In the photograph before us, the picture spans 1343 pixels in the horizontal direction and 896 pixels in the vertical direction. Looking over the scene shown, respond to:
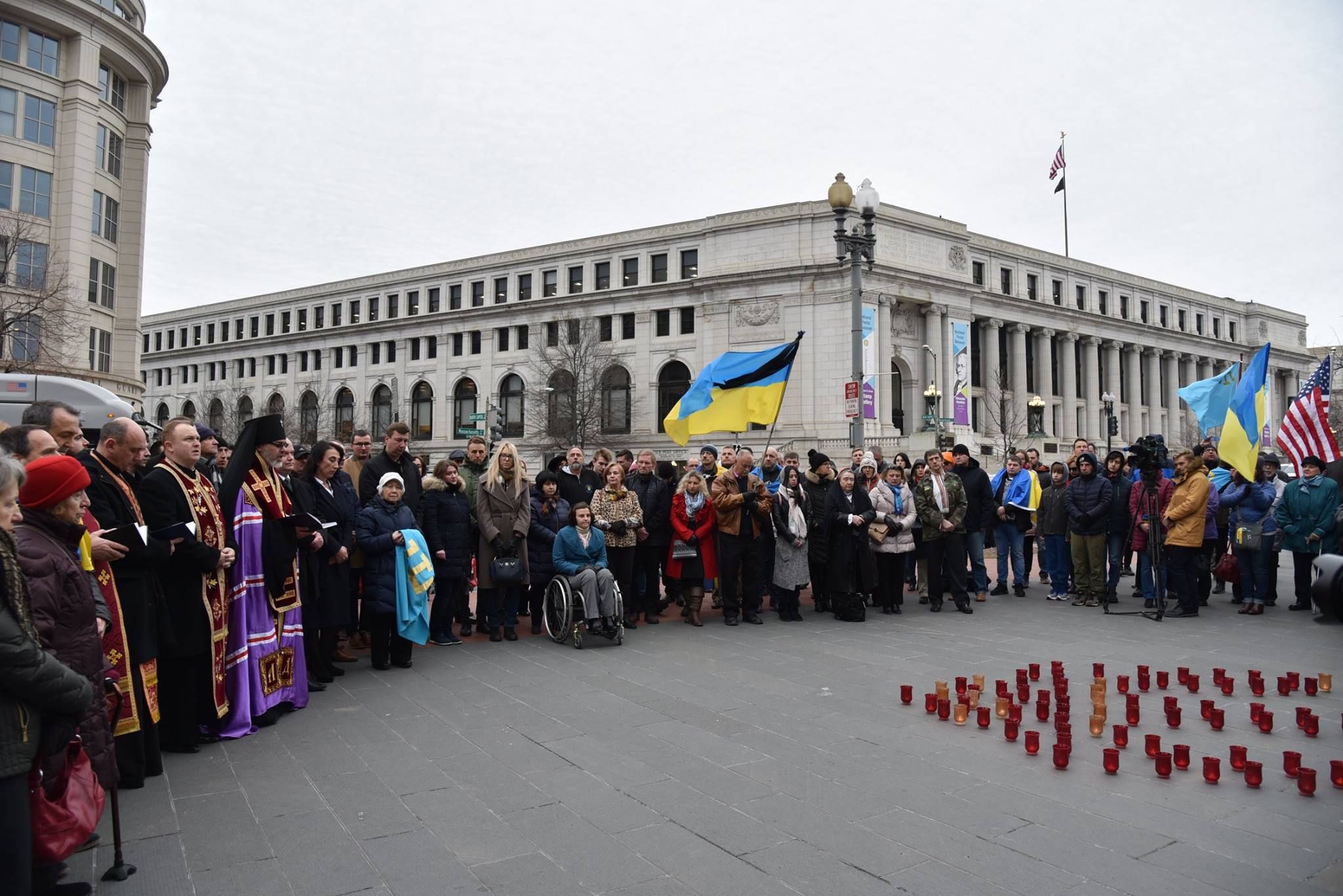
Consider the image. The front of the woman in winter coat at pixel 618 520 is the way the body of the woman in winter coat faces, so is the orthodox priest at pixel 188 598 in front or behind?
in front

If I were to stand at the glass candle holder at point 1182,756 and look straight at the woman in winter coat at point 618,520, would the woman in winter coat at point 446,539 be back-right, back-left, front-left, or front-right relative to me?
front-left

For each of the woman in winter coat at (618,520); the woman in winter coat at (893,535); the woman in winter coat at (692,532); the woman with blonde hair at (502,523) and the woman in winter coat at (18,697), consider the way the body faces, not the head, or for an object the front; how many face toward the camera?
4

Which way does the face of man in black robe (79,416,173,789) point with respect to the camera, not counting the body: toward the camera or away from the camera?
toward the camera

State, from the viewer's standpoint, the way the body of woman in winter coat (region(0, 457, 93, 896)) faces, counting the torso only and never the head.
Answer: to the viewer's right

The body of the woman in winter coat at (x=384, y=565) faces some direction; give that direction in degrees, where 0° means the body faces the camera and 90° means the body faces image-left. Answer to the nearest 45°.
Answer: approximately 315°

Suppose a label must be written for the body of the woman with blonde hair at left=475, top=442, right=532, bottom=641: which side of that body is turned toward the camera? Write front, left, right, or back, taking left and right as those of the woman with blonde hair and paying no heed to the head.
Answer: front

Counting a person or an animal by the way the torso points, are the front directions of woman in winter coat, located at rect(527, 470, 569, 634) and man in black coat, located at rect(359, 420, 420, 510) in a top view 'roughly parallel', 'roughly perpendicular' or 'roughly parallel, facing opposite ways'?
roughly parallel

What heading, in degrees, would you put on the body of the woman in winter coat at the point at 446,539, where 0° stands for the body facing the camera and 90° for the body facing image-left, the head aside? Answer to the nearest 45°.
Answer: approximately 315°

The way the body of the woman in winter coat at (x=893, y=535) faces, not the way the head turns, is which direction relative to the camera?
toward the camera

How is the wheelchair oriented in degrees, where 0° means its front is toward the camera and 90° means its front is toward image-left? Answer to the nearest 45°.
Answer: approximately 315°

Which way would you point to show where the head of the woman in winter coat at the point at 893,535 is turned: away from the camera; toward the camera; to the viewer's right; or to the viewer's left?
toward the camera

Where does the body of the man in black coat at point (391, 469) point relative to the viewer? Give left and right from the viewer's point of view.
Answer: facing the viewer and to the right of the viewer

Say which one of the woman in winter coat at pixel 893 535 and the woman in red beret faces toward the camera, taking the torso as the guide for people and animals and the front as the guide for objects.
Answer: the woman in winter coat
